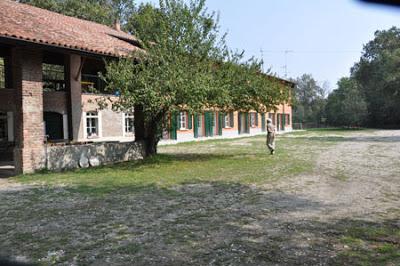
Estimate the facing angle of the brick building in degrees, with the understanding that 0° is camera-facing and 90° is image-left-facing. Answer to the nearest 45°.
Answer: approximately 315°

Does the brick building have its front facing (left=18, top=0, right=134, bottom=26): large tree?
no

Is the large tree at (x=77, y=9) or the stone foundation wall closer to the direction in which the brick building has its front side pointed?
the stone foundation wall

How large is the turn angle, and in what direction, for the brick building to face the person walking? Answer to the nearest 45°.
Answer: approximately 45° to its left
